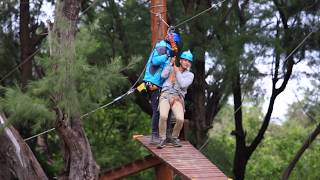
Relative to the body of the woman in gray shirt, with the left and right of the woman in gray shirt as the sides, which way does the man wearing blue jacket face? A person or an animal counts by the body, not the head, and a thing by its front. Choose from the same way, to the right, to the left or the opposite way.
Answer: to the left

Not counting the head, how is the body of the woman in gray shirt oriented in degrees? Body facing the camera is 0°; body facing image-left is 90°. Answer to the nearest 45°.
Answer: approximately 0°

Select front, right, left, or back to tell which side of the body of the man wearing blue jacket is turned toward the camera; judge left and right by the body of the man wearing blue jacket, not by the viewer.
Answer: right
